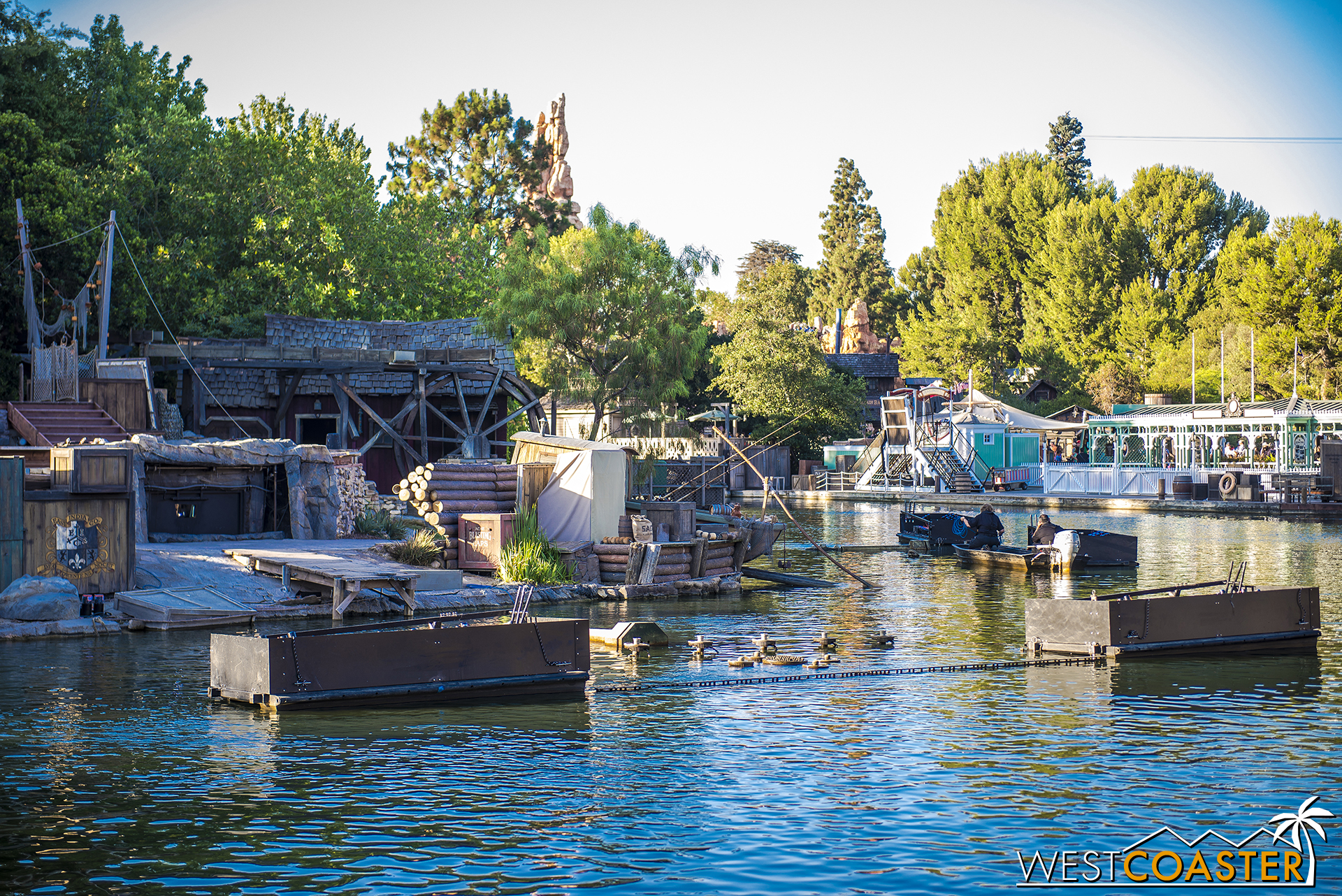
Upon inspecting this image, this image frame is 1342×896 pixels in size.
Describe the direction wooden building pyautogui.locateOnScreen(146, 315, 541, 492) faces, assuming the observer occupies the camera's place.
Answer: facing the viewer

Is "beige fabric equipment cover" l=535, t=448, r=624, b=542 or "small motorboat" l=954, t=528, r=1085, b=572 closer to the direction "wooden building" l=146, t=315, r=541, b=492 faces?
the beige fabric equipment cover

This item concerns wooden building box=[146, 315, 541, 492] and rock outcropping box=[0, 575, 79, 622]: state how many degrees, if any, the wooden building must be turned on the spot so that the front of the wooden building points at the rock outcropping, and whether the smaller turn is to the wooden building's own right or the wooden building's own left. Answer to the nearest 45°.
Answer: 0° — it already faces it

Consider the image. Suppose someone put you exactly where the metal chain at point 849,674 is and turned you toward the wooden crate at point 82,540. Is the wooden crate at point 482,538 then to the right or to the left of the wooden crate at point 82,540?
right

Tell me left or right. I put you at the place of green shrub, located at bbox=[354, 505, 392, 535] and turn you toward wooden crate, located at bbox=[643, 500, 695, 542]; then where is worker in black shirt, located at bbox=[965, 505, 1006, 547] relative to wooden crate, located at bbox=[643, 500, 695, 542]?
left

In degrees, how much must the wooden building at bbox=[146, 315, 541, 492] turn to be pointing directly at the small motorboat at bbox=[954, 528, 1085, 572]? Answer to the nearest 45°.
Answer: approximately 45° to its left

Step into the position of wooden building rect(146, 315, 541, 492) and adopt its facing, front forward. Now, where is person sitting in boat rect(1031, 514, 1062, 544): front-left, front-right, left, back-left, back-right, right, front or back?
front-left

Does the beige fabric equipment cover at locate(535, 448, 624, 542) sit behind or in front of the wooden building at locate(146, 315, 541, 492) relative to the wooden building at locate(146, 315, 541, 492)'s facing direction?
in front

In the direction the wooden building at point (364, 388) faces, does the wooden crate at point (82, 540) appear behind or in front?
in front

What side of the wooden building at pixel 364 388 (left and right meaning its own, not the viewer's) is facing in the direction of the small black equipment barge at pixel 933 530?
left

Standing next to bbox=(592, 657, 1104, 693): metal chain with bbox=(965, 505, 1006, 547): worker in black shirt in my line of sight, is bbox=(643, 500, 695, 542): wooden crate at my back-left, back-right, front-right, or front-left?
front-left

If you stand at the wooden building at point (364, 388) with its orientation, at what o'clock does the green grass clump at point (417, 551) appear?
The green grass clump is roughly at 12 o'clock from the wooden building.

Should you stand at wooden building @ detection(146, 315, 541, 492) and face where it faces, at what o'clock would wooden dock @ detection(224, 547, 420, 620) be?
The wooden dock is roughly at 12 o'clock from the wooden building.

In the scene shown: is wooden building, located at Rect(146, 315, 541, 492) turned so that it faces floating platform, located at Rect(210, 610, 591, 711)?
yes
